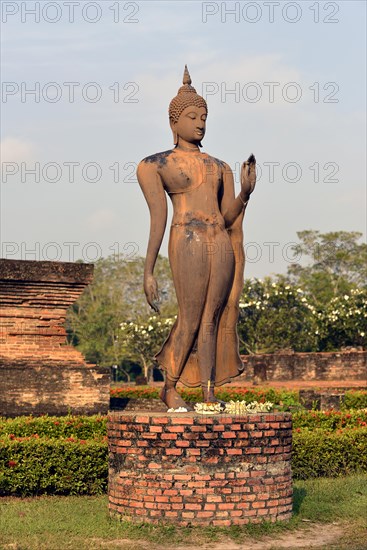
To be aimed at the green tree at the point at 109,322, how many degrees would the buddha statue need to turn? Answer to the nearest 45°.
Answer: approximately 135° to its left

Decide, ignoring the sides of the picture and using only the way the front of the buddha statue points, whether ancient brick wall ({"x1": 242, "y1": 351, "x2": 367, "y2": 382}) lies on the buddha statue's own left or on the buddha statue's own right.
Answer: on the buddha statue's own left

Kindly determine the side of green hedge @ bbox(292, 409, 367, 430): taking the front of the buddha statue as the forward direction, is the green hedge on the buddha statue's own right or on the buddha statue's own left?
on the buddha statue's own left

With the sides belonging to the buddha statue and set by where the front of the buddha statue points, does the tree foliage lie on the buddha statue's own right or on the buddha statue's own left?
on the buddha statue's own left

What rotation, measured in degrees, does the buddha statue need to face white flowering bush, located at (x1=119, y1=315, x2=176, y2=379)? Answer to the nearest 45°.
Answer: approximately 135° to its left

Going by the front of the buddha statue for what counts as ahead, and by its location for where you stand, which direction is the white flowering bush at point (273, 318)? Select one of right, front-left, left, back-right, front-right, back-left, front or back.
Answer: back-left

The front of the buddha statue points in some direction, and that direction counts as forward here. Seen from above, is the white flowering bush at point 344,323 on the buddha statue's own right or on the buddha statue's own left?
on the buddha statue's own left

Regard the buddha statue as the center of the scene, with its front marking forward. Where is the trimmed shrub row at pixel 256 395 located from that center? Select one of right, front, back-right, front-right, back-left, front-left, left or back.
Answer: back-left

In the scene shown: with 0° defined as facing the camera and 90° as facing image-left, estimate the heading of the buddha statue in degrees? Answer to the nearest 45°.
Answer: approximately 315°
